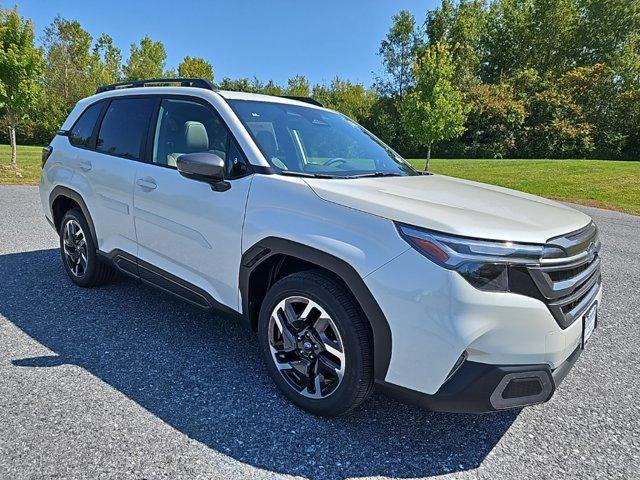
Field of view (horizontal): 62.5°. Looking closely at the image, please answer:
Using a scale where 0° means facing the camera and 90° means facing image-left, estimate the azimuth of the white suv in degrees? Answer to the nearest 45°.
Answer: approximately 315°

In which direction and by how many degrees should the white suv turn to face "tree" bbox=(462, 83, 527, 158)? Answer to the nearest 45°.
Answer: approximately 135° to its left

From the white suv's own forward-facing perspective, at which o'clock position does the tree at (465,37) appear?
The tree is roughly at 8 o'clock from the white suv.

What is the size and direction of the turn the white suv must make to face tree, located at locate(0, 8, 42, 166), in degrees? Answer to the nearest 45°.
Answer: approximately 180°

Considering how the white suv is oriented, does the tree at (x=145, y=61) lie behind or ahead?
behind

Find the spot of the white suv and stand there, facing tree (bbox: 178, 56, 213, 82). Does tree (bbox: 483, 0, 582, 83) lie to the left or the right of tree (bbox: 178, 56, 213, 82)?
right

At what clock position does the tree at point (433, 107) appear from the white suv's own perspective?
The tree is roughly at 8 o'clock from the white suv.

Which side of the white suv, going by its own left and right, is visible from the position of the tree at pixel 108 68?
back
